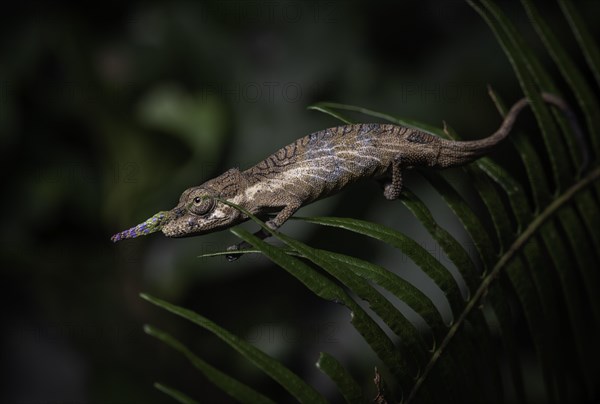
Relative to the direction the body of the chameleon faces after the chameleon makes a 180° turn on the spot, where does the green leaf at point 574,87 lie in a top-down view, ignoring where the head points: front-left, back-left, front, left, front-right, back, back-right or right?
front

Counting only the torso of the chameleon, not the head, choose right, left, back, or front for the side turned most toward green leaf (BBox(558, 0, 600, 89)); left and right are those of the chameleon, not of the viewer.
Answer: back

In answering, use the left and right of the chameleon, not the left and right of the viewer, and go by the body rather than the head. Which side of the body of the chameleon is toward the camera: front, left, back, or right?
left
